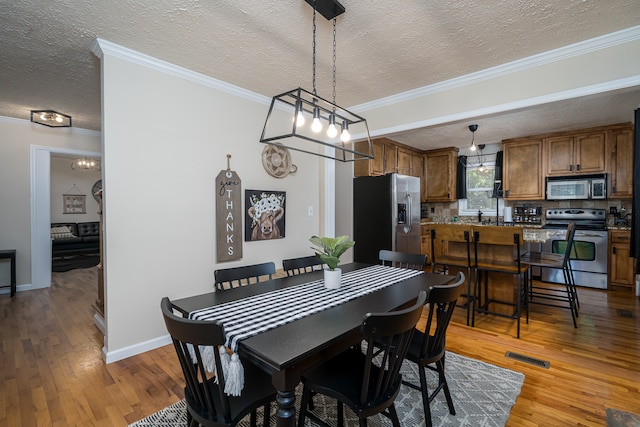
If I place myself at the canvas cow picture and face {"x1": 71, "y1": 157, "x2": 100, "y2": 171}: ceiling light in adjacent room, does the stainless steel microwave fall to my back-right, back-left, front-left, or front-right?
back-right

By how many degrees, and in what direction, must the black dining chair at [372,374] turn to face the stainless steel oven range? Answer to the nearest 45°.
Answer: approximately 90° to its right

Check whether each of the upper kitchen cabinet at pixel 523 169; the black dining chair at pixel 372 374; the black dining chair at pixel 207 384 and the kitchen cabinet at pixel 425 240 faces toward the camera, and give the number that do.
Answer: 2

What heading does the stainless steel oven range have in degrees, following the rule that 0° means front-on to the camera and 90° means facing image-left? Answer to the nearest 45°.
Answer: approximately 0°

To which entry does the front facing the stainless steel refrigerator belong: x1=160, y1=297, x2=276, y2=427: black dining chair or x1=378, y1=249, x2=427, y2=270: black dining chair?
x1=160, y1=297, x2=276, y2=427: black dining chair

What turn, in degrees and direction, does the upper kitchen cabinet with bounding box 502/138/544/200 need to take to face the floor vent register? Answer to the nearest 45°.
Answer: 0° — it already faces it
